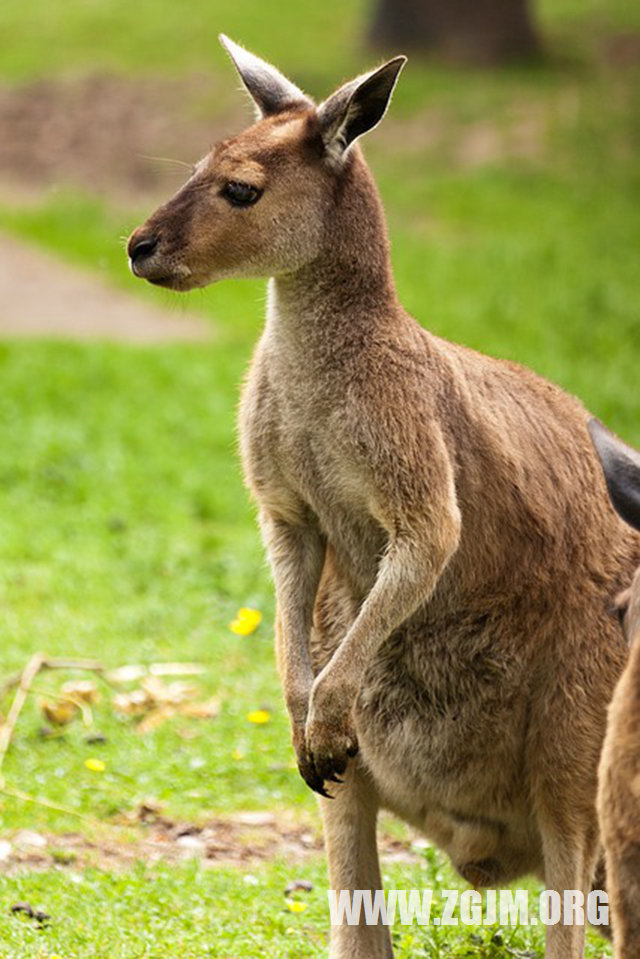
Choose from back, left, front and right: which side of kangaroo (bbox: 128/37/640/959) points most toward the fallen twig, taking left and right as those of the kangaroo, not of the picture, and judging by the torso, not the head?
right

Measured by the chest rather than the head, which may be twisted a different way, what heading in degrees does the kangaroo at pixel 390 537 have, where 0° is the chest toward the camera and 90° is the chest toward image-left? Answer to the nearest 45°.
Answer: approximately 45°

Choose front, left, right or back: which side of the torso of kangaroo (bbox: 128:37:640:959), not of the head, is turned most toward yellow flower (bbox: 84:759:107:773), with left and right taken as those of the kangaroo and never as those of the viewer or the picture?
right

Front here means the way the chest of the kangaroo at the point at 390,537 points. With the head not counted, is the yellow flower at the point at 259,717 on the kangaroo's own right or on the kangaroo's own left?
on the kangaroo's own right

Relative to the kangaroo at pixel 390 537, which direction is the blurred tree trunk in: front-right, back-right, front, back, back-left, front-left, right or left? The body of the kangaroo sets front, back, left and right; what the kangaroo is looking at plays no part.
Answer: back-right

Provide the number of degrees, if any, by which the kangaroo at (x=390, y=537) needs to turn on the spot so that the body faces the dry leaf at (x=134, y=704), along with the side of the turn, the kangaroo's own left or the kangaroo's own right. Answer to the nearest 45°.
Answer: approximately 135° to the kangaroo's own right
